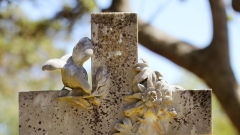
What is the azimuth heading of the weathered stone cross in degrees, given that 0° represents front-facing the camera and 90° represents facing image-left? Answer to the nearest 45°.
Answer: approximately 0°

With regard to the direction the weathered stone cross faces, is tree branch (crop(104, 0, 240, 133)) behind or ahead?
behind
